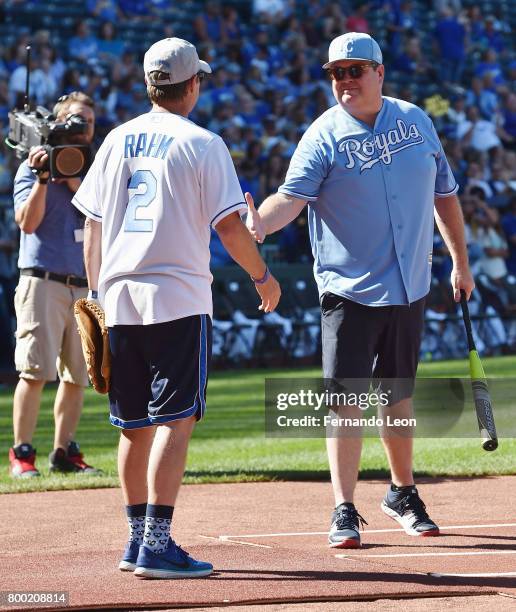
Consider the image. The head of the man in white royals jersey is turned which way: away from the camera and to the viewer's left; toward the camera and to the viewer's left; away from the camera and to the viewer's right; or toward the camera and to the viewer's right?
away from the camera and to the viewer's right

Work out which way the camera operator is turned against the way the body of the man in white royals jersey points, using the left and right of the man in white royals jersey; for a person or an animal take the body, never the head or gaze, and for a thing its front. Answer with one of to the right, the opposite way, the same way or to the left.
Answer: to the right

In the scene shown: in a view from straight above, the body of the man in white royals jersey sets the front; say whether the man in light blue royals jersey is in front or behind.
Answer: in front

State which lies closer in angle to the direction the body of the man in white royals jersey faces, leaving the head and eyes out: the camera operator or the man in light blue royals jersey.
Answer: the man in light blue royals jersey

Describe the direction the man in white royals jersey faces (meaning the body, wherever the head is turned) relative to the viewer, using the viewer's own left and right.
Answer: facing away from the viewer and to the right of the viewer

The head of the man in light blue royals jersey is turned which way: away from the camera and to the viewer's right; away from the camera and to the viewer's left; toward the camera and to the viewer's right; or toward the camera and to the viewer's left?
toward the camera and to the viewer's left

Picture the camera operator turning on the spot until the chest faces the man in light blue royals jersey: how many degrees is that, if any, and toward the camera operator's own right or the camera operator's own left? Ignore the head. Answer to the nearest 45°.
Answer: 0° — they already face them

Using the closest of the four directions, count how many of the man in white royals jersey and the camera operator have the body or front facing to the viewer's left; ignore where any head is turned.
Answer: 0
